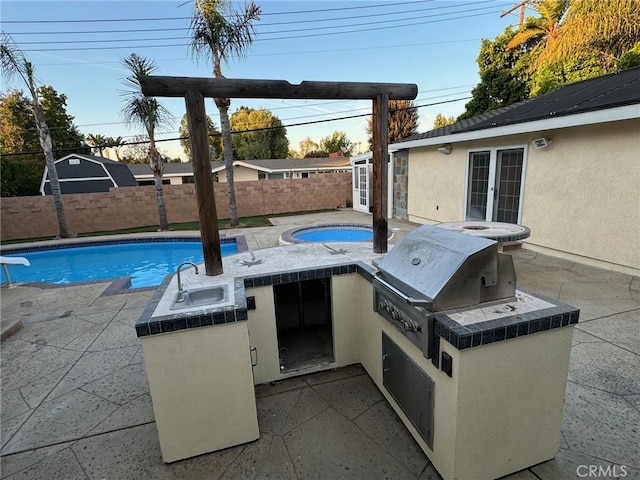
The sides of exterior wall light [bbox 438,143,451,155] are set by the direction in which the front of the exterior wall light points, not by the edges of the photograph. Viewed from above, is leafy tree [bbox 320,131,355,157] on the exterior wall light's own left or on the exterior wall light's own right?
on the exterior wall light's own right

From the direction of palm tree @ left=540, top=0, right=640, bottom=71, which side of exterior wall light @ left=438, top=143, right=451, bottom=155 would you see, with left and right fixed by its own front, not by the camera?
back

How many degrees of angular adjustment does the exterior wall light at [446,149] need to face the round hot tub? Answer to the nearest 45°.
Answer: approximately 45° to its right

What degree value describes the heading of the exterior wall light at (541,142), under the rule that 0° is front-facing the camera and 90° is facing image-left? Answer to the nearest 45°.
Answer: approximately 45°

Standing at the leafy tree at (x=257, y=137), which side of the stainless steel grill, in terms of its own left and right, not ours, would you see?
right

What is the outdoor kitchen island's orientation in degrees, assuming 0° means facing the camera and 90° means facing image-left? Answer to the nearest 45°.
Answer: approximately 0°

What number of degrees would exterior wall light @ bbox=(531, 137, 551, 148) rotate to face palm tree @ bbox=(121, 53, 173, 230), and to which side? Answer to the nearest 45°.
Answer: approximately 45° to its right

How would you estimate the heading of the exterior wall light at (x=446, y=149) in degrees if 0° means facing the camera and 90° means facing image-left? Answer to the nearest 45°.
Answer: approximately 45°

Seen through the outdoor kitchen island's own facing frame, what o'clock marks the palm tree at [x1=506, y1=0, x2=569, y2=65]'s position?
The palm tree is roughly at 7 o'clock from the outdoor kitchen island.

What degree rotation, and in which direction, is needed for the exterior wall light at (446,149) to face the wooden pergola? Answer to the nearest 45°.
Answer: approximately 45° to its left
